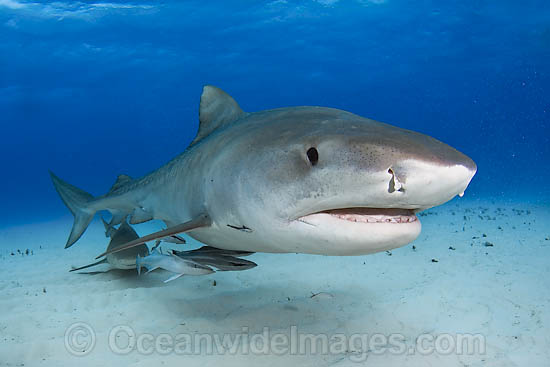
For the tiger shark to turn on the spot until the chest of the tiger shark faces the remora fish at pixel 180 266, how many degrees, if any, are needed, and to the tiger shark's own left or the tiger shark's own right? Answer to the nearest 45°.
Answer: approximately 180°

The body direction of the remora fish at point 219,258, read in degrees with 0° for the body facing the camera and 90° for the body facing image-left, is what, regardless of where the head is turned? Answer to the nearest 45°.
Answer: approximately 270°

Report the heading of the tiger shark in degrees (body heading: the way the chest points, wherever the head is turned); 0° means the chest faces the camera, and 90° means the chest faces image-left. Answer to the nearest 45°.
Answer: approximately 315°

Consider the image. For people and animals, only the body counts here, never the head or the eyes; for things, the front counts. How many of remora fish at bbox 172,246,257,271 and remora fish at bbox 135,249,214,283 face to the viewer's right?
2

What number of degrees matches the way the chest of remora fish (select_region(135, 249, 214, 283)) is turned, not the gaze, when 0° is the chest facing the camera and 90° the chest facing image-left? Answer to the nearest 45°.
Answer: approximately 270°
